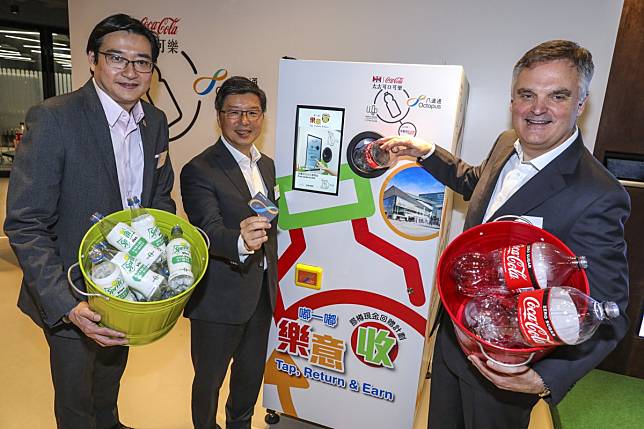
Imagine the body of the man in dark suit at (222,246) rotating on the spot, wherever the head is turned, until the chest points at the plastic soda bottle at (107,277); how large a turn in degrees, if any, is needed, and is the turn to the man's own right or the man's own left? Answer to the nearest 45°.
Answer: approximately 90° to the man's own right

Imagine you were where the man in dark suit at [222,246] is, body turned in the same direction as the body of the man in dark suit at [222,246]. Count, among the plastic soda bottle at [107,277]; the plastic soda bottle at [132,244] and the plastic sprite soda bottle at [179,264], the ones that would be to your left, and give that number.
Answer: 0

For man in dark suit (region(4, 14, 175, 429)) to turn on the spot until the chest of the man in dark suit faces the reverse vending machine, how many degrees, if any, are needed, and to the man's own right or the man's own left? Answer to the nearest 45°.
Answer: approximately 45° to the man's own left

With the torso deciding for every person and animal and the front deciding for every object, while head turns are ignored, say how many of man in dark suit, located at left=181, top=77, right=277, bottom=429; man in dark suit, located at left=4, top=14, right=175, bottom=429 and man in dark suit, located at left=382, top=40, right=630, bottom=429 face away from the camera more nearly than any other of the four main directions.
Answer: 0

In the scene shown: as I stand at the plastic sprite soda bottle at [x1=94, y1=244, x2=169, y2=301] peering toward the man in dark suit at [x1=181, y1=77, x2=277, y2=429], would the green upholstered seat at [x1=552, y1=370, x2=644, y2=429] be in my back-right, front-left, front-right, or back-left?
front-right

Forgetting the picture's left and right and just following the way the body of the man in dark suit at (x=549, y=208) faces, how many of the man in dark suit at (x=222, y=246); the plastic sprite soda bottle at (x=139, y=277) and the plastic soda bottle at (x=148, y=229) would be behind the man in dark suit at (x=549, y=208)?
0

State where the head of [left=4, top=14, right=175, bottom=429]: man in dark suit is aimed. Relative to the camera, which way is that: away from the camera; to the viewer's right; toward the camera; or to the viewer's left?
toward the camera

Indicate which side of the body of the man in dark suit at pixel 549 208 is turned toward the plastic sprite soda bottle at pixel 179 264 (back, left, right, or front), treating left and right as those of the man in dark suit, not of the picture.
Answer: front

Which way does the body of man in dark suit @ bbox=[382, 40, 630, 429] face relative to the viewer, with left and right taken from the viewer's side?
facing the viewer and to the left of the viewer

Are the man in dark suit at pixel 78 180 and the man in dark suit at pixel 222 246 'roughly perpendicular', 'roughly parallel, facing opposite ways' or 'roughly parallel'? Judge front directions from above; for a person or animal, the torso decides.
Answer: roughly parallel

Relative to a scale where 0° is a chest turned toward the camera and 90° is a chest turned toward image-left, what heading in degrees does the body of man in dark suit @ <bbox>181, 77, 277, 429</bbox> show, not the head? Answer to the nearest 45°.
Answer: approximately 315°

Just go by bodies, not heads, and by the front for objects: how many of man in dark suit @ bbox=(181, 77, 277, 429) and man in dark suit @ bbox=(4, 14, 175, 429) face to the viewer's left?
0

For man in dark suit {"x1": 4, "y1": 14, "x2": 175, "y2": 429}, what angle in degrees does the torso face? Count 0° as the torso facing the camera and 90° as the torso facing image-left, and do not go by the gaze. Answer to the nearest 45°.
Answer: approximately 315°

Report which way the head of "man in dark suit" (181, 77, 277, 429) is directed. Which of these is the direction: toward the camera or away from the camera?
toward the camera
